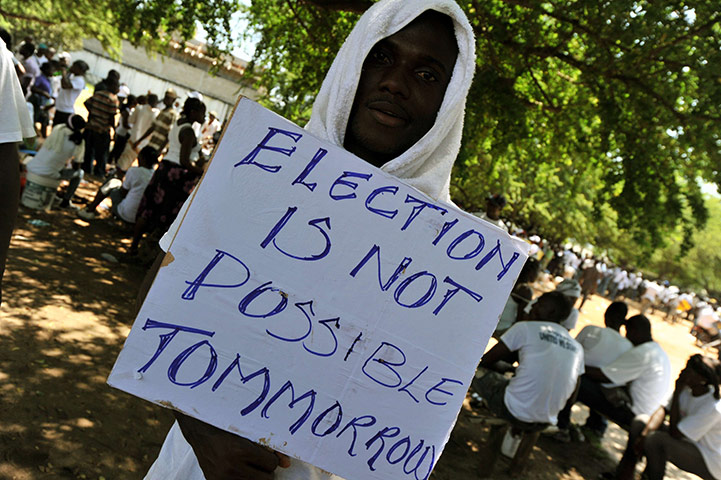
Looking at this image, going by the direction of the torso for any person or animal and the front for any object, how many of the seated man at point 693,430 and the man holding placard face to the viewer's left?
1

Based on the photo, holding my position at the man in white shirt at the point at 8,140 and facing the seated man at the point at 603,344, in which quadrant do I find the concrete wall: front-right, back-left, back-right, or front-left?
front-left

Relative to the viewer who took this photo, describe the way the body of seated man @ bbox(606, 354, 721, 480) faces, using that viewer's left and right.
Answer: facing to the left of the viewer

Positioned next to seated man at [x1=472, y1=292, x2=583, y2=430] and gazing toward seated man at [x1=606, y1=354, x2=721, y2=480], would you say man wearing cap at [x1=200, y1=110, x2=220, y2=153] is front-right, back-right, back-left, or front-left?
back-left

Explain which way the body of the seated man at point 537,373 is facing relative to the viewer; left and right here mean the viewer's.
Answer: facing away from the viewer and to the left of the viewer

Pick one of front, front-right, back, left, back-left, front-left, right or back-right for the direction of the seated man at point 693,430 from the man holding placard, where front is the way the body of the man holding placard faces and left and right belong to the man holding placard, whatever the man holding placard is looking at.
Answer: back-left

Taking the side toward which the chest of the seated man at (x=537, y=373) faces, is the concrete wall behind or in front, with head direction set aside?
in front

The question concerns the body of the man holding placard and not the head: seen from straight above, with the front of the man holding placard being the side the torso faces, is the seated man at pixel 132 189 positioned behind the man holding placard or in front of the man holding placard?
behind

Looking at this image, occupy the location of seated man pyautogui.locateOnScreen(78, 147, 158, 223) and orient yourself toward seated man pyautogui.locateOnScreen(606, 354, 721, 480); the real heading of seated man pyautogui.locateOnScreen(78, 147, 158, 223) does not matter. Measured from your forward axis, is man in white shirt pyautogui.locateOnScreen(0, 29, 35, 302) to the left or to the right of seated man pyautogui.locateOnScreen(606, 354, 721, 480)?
right

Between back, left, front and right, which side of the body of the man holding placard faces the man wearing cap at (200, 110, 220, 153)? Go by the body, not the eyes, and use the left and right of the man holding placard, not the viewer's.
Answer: back

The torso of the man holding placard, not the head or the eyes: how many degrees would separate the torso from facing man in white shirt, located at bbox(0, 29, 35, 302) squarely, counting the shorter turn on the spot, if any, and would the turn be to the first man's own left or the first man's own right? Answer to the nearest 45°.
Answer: approximately 90° to the first man's own right
